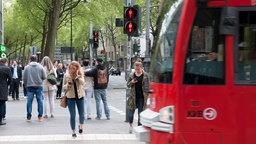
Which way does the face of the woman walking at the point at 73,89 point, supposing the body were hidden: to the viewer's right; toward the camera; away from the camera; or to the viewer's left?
toward the camera

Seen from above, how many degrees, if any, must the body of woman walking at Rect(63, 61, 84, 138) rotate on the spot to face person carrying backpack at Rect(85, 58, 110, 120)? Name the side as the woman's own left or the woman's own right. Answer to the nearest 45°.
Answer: approximately 180°

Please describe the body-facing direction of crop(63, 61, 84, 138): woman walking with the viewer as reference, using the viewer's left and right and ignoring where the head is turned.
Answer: facing the viewer

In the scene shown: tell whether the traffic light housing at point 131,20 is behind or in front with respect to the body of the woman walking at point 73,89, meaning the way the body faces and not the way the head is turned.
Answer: behind

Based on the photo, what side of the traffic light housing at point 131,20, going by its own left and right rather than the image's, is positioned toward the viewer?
front

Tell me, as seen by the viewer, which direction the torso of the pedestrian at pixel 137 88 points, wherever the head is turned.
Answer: toward the camera

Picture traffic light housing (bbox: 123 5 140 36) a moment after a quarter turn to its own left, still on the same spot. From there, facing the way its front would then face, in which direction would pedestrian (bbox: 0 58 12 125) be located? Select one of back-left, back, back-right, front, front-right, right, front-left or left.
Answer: back

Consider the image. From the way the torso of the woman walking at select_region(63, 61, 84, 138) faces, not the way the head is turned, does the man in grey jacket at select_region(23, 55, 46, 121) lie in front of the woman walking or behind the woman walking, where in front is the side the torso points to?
behind
